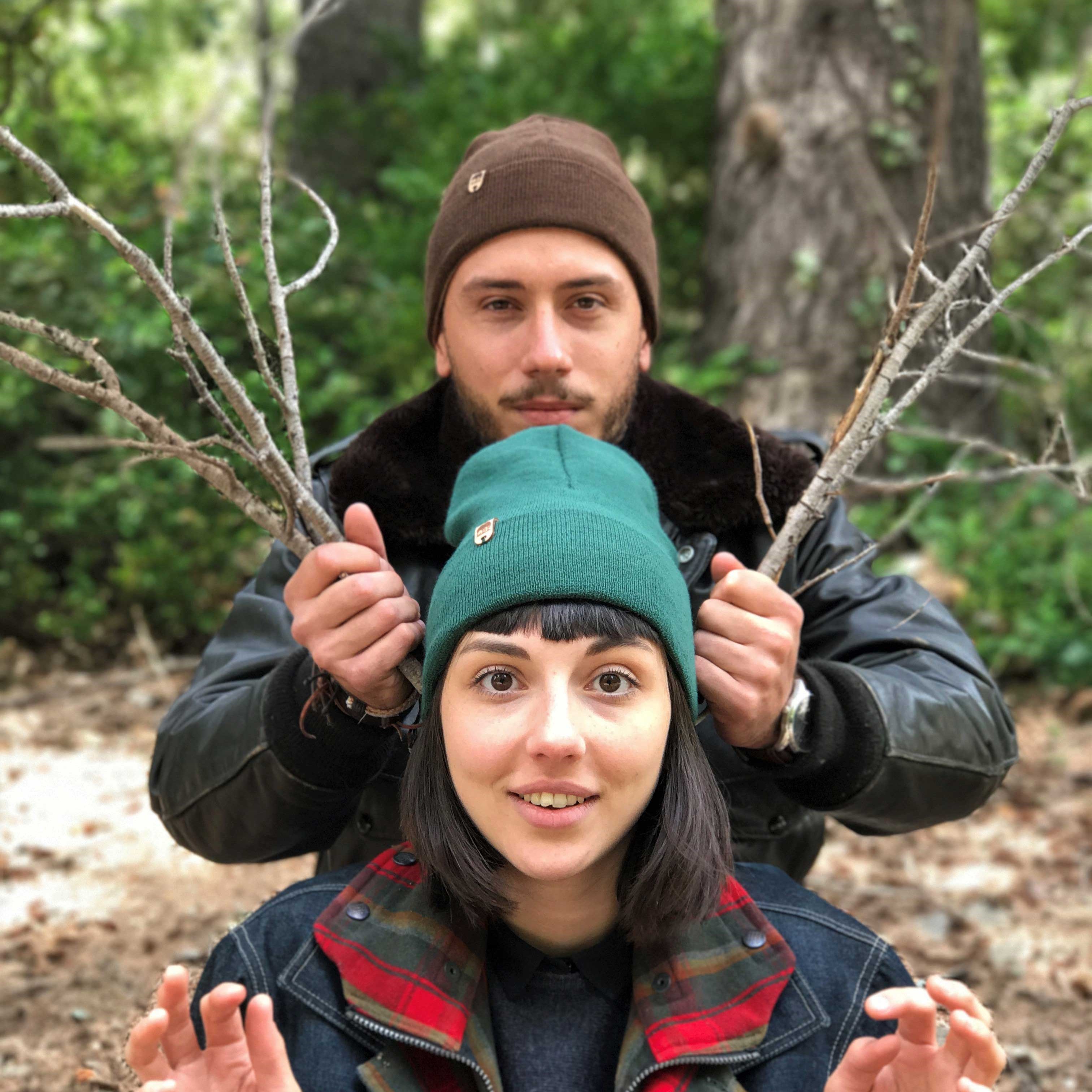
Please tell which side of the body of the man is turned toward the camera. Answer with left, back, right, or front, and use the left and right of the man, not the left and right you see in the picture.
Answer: front

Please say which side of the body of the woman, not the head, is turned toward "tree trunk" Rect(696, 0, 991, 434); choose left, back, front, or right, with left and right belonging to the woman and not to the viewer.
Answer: back

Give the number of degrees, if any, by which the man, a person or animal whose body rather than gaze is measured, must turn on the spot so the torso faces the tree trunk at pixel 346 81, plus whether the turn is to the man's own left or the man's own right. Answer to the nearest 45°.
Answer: approximately 180°

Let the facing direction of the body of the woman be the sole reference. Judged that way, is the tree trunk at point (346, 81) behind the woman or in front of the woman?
behind

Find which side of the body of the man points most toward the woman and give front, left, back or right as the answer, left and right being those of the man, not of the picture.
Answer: front

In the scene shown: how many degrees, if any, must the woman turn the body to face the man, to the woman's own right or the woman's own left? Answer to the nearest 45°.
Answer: approximately 180°

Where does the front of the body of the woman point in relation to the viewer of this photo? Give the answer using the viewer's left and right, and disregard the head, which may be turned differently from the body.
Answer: facing the viewer

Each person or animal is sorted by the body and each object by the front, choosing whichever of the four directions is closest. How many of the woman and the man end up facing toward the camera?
2
